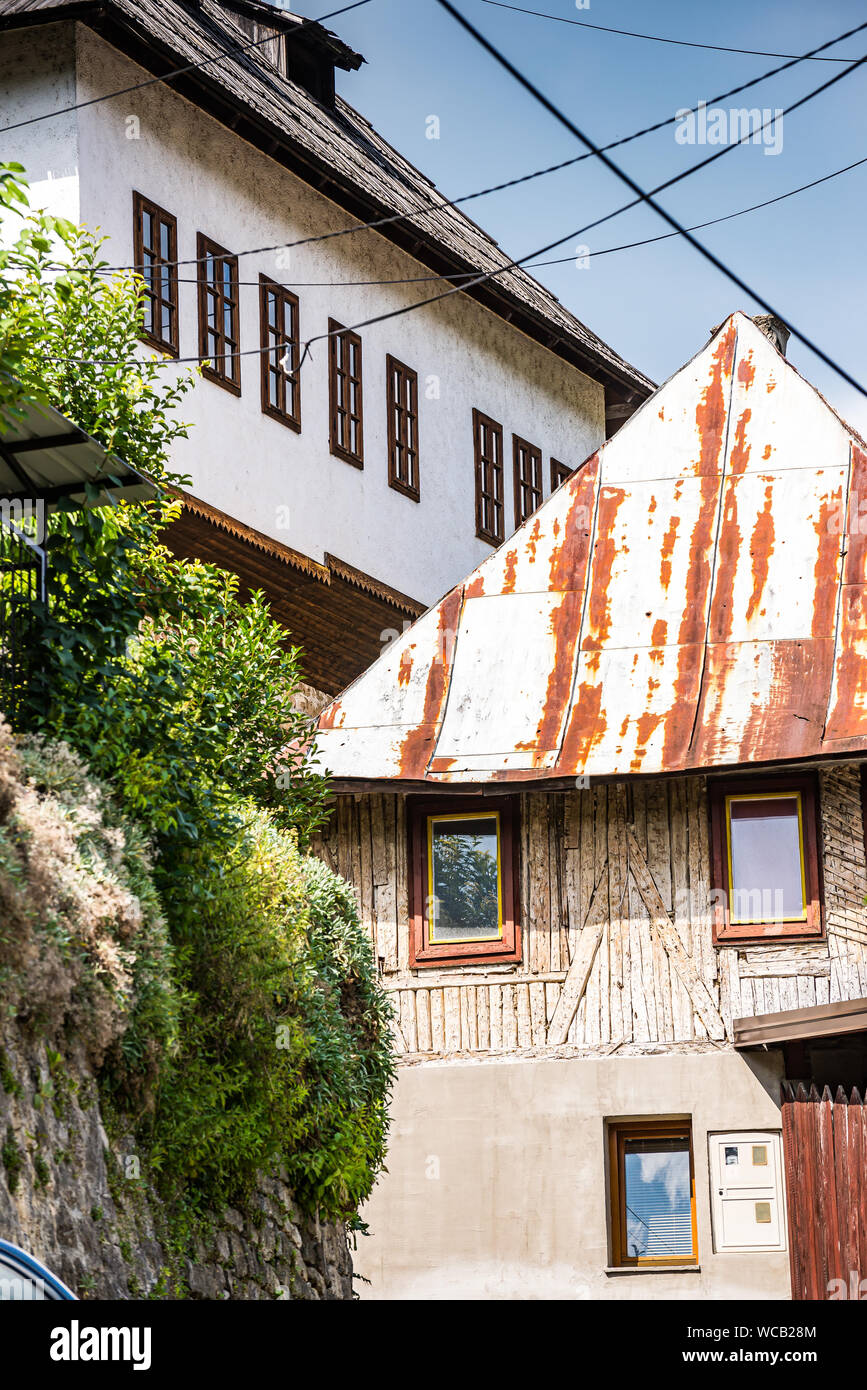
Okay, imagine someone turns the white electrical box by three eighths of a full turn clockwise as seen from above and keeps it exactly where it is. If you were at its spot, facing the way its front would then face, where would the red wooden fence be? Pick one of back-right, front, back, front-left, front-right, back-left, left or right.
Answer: back

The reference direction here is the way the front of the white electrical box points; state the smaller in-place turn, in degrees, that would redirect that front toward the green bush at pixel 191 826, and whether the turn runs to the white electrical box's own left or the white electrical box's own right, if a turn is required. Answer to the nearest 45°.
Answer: approximately 45° to the white electrical box's own right

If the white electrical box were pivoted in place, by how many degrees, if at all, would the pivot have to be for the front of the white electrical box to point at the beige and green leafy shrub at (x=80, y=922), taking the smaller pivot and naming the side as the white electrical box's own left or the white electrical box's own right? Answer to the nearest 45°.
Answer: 0° — it already faces it

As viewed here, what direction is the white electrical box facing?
toward the camera
